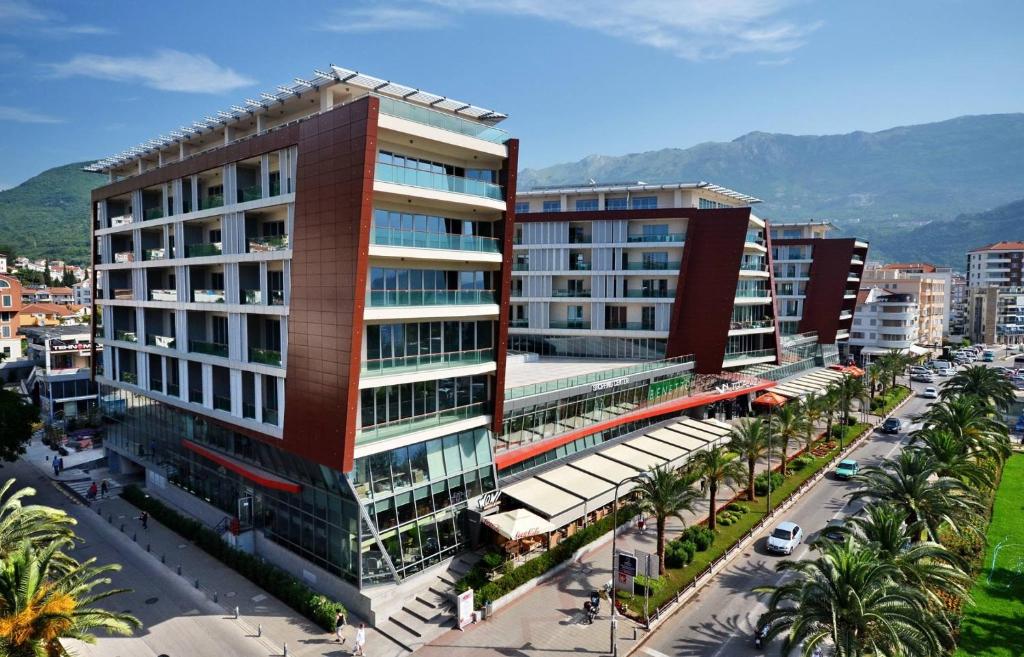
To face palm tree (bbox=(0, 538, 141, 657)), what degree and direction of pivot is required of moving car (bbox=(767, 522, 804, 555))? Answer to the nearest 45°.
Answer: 0° — it already faces it

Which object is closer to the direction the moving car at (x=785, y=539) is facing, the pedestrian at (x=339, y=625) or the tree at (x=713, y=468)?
the pedestrian

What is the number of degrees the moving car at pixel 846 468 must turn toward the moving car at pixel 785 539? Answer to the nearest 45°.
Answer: approximately 45° to its left

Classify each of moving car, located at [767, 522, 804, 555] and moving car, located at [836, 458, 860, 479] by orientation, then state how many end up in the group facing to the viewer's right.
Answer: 0

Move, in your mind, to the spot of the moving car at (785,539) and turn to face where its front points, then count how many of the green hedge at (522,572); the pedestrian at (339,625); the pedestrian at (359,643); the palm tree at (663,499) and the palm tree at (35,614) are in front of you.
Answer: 5

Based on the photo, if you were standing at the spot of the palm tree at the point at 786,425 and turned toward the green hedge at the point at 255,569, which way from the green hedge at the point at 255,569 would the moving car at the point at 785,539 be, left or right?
left

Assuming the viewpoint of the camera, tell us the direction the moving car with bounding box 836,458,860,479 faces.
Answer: facing the viewer and to the left of the viewer

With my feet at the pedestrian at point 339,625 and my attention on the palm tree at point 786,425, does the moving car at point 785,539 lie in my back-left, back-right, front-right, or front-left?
front-right

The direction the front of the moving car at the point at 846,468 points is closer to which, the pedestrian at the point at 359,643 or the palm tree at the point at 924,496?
the pedestrian

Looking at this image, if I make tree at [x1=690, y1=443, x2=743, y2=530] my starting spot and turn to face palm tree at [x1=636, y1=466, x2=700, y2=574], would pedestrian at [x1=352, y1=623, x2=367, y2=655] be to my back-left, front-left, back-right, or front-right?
front-right

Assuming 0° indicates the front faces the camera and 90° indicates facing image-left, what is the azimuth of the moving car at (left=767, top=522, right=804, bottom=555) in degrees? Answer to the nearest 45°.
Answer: approximately 45°

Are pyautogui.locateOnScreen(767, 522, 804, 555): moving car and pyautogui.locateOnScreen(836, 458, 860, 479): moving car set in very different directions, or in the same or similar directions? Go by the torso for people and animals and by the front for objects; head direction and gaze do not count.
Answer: same or similar directions

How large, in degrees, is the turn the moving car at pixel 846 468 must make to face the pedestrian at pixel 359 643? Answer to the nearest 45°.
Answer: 0° — it already faces them

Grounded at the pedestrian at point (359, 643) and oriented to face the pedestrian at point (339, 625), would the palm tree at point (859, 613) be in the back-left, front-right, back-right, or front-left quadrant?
back-right

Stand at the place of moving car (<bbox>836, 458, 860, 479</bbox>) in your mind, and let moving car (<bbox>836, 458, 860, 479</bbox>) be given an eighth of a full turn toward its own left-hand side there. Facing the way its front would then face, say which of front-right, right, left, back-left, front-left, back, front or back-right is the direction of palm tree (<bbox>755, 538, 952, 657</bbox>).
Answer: front
